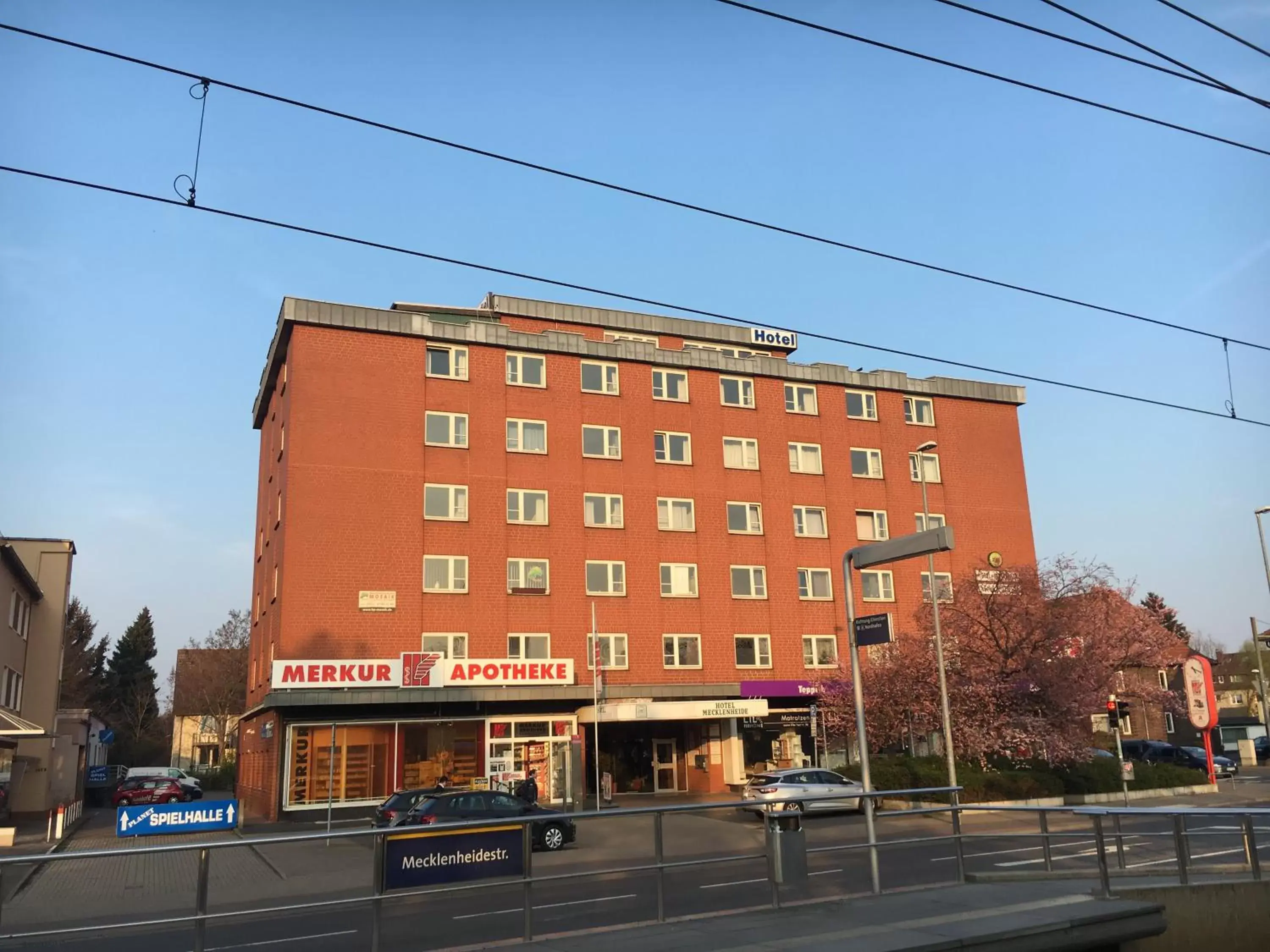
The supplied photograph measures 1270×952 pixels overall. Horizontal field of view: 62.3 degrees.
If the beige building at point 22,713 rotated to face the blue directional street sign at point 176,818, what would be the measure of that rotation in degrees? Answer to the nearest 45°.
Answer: approximately 45° to its right

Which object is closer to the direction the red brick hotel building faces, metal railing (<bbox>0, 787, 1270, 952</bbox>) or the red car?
the metal railing

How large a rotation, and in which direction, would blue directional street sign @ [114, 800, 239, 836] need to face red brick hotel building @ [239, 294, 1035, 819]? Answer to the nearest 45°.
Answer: approximately 135° to its left

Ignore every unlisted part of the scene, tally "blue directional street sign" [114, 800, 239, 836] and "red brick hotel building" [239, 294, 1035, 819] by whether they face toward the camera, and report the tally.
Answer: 2

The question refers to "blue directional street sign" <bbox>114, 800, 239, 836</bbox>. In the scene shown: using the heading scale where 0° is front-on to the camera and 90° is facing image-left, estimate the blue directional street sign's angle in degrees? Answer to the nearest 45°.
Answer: approximately 0°

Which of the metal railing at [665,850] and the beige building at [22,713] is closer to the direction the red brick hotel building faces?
the metal railing

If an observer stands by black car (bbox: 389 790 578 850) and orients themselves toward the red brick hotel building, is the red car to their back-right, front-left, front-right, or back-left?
front-left

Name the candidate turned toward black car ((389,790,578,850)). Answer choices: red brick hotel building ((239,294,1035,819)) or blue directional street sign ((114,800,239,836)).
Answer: the red brick hotel building

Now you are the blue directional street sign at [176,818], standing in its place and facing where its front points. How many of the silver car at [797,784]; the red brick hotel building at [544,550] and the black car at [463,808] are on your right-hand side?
0

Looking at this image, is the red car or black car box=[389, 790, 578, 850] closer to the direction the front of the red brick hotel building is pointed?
the black car

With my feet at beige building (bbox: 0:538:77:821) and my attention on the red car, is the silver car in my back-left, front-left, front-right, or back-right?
front-right

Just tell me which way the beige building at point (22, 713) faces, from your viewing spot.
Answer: facing the viewer and to the right of the viewer

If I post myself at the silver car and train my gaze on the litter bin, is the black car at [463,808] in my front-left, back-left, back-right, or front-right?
front-right

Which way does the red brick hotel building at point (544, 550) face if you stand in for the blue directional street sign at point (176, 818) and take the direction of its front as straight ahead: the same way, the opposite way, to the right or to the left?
the same way

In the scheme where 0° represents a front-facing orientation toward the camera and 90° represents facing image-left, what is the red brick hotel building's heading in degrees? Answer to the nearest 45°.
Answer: approximately 0°

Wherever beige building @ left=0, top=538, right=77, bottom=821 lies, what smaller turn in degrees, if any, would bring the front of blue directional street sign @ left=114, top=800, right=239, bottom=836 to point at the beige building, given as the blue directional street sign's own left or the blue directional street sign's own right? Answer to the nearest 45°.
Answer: approximately 180°

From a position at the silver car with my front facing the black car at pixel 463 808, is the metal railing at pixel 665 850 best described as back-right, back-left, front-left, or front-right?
front-left

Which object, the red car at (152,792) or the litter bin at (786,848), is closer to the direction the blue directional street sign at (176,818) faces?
the litter bin
